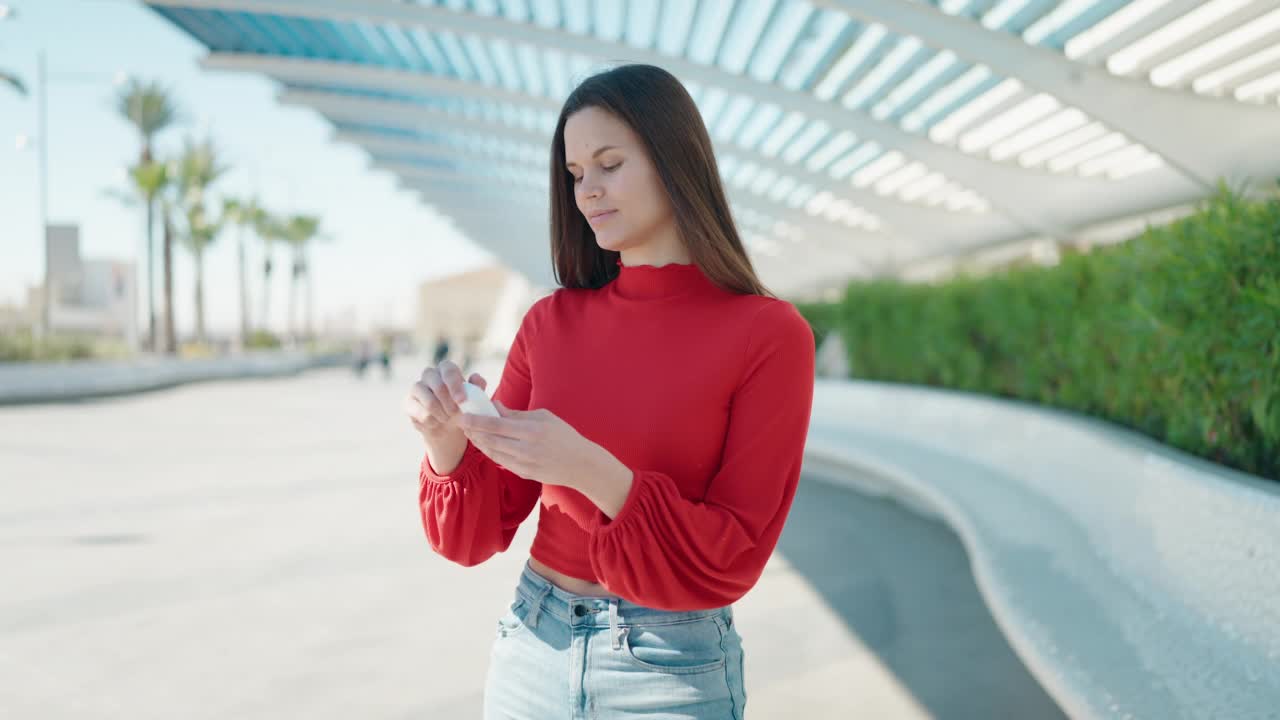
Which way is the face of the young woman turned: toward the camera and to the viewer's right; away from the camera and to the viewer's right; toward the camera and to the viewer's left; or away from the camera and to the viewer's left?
toward the camera and to the viewer's left

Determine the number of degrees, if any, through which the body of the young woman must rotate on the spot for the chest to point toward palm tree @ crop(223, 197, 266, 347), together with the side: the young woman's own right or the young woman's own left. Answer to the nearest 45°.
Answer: approximately 135° to the young woman's own right

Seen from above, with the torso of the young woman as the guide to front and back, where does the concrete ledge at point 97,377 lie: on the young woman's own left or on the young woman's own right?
on the young woman's own right

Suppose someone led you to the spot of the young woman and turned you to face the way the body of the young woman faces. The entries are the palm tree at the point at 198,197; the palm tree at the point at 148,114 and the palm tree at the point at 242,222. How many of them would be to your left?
0

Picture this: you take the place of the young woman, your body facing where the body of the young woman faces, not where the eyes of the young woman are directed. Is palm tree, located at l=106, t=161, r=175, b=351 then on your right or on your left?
on your right

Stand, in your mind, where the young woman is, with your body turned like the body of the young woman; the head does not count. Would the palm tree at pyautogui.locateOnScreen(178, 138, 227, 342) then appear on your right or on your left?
on your right
